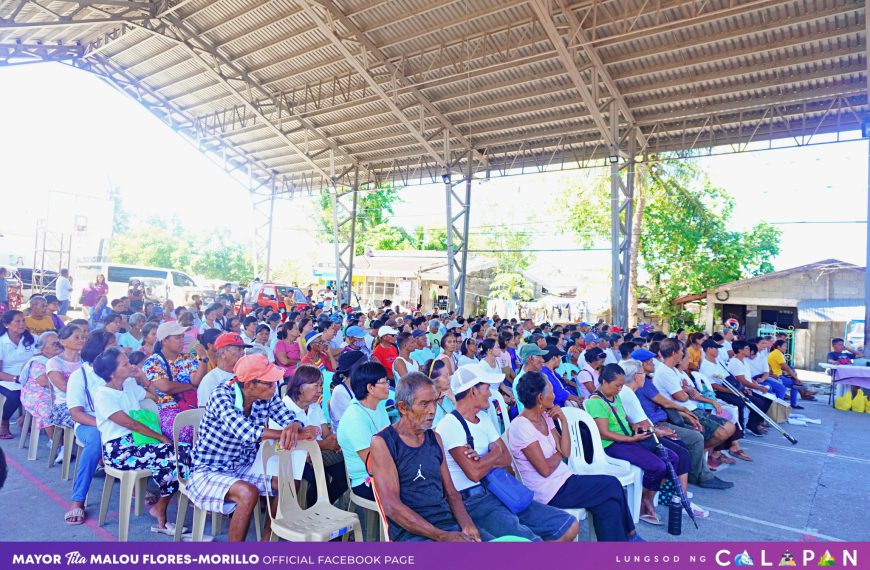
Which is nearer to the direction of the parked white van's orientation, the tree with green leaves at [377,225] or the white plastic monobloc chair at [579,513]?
the tree with green leaves

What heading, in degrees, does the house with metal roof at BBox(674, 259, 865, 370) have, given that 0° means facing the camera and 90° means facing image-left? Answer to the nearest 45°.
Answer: approximately 0°

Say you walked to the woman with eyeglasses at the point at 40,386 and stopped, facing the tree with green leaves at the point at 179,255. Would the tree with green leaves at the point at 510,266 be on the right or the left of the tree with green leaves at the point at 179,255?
right

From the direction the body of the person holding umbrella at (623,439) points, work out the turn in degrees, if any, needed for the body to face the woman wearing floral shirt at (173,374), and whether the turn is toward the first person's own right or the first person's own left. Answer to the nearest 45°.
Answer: approximately 135° to the first person's own right

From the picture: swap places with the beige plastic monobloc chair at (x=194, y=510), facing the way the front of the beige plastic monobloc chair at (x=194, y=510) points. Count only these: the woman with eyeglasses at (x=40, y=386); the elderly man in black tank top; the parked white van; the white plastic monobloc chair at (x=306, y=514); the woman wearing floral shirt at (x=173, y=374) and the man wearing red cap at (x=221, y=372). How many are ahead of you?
2

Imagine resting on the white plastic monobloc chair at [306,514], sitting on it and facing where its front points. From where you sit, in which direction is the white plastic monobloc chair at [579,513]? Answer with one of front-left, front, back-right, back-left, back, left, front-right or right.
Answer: front-left

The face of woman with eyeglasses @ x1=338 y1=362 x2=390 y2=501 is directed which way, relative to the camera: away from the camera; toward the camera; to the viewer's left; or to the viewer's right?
to the viewer's right

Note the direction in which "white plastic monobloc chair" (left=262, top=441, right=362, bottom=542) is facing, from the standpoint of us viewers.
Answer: facing the viewer and to the right of the viewer

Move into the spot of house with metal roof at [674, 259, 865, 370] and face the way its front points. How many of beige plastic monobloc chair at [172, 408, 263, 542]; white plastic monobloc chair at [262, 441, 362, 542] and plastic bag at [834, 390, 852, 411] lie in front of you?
3

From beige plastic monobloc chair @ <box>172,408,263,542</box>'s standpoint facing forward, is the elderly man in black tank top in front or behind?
in front

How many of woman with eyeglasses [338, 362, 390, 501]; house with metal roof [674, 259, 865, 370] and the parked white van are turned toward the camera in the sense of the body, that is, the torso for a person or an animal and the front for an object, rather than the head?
1

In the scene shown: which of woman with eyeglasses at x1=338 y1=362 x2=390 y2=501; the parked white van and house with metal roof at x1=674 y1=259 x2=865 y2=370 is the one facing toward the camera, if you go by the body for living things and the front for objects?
the house with metal roof

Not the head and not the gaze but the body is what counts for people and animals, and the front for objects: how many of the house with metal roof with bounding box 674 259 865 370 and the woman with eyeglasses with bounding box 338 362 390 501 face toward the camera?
1

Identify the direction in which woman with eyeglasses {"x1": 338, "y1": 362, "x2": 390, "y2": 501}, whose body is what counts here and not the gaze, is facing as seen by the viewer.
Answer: to the viewer's right
